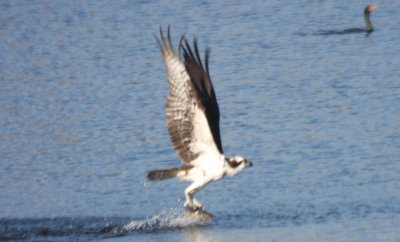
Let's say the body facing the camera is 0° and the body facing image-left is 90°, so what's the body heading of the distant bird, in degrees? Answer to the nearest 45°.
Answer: approximately 270°

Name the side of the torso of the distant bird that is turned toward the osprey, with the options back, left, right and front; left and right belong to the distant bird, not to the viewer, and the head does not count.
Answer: right

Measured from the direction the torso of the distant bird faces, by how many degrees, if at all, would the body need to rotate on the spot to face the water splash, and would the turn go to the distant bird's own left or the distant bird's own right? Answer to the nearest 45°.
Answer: approximately 90° to the distant bird's own right

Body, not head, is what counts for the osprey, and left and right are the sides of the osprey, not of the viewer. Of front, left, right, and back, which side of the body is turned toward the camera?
right

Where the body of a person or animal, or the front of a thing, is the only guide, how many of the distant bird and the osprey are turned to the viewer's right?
2
